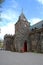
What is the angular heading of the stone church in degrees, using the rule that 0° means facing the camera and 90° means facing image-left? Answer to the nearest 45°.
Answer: approximately 0°
